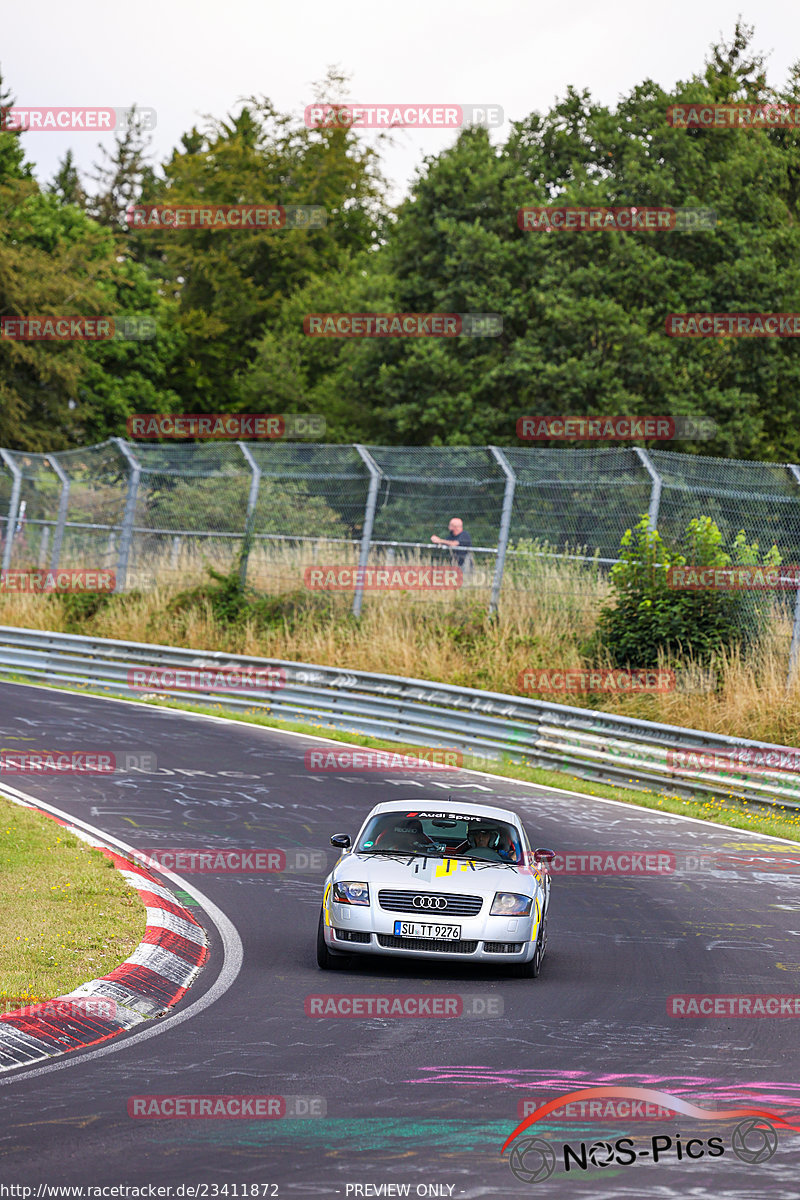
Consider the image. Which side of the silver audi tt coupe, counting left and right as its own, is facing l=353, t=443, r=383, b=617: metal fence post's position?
back

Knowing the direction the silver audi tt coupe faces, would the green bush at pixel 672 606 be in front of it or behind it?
behind

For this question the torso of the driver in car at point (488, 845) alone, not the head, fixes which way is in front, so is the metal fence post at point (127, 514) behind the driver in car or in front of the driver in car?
behind

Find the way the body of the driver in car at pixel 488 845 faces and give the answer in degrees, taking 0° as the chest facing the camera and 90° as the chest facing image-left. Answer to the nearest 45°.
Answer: approximately 0°

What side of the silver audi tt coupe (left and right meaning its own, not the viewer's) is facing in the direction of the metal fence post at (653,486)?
back

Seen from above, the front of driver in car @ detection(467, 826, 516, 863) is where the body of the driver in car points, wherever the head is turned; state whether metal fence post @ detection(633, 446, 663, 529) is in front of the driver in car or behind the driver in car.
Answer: behind

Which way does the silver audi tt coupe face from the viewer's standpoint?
toward the camera

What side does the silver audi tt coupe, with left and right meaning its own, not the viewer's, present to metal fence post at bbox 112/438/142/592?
back

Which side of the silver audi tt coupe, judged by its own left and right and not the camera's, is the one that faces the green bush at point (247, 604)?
back

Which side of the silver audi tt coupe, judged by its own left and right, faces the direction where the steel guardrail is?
back

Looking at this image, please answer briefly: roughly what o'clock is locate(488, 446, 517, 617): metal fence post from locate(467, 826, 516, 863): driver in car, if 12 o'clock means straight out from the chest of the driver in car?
The metal fence post is roughly at 6 o'clock from the driver in car.

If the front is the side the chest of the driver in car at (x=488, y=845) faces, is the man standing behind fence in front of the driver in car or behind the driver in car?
behind

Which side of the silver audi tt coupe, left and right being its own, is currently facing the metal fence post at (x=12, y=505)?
back

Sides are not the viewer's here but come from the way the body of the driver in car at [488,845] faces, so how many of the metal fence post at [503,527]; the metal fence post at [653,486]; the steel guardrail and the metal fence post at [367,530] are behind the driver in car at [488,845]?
4
